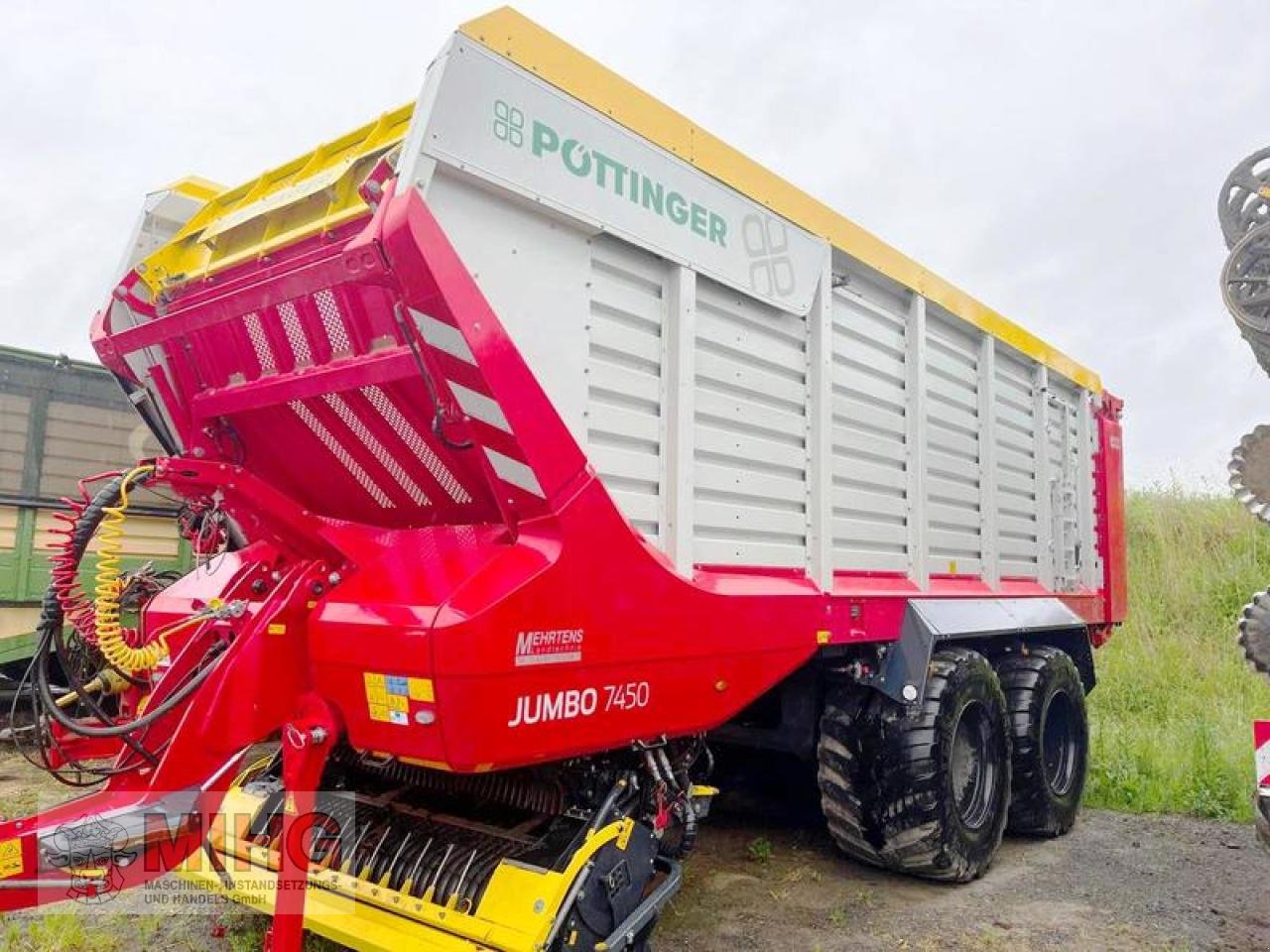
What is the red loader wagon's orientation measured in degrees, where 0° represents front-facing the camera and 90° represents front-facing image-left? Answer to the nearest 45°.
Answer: approximately 45°

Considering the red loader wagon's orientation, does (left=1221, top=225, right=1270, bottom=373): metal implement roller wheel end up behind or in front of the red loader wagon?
behind

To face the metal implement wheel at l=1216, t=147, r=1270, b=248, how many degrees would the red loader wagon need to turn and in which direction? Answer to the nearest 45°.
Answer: approximately 135° to its left

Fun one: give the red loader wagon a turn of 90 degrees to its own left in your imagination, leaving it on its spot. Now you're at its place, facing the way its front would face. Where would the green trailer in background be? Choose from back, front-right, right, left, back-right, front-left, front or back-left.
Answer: back
